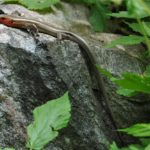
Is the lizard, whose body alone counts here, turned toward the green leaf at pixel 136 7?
no

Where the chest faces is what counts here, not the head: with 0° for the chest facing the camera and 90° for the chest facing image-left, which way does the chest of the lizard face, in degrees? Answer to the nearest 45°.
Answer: approximately 90°

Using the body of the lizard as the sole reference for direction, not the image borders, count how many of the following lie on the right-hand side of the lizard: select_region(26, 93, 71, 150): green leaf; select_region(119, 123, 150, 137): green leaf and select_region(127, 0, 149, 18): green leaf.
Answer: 1

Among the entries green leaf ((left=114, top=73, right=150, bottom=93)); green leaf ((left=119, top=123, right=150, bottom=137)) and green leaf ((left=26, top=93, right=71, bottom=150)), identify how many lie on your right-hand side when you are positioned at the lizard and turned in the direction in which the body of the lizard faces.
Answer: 0

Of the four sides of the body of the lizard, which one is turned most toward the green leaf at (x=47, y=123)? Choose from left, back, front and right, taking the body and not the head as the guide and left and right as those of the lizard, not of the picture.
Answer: left

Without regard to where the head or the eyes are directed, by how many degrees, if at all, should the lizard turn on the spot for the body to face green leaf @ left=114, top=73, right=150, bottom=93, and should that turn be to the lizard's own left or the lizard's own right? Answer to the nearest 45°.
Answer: approximately 180°

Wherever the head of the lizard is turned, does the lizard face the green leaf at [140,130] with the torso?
no

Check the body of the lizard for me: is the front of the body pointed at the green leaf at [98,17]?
no
